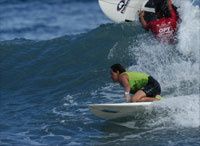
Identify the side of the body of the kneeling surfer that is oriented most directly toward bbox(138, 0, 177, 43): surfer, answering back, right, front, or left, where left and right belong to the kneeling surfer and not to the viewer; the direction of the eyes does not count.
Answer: right

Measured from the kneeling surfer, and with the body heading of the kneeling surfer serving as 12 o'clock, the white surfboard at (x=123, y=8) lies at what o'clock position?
The white surfboard is roughly at 3 o'clock from the kneeling surfer.

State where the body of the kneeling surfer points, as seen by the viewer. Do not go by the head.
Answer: to the viewer's left
